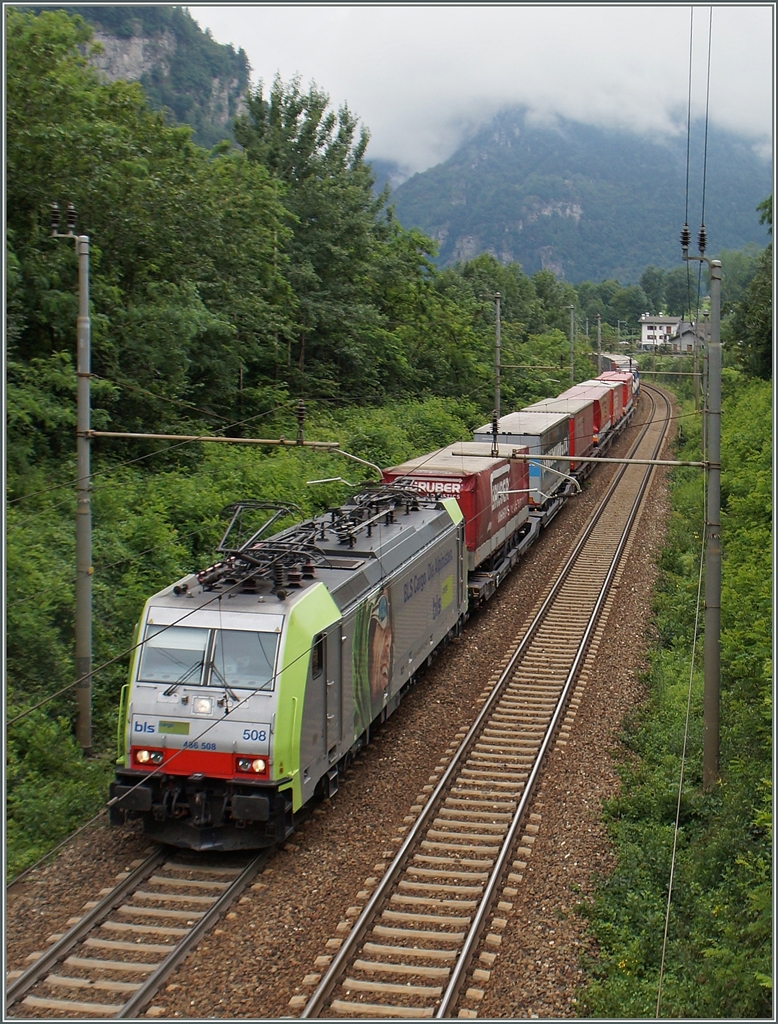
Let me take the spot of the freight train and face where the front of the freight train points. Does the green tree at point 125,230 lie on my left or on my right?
on my right

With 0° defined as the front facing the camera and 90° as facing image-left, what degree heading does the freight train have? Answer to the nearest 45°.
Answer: approximately 45°
